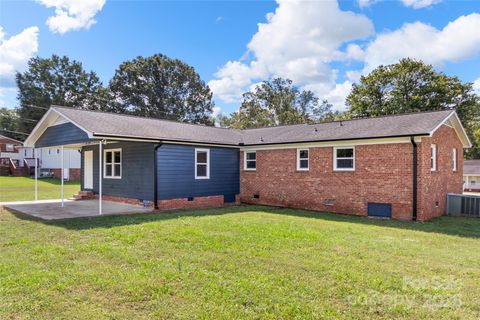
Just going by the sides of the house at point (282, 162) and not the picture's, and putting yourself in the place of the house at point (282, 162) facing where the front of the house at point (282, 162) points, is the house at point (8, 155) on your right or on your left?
on your left

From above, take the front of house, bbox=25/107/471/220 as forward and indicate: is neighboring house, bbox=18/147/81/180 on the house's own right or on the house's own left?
on the house's own left

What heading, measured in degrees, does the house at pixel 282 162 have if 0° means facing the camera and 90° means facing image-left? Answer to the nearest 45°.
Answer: approximately 225°

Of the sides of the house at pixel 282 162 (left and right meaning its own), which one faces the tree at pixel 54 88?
left

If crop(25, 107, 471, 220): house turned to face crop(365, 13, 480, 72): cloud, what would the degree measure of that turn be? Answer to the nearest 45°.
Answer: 0° — it already faces it

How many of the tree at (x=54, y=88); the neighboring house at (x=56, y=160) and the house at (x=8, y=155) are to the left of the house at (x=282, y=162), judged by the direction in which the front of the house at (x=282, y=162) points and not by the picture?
3
